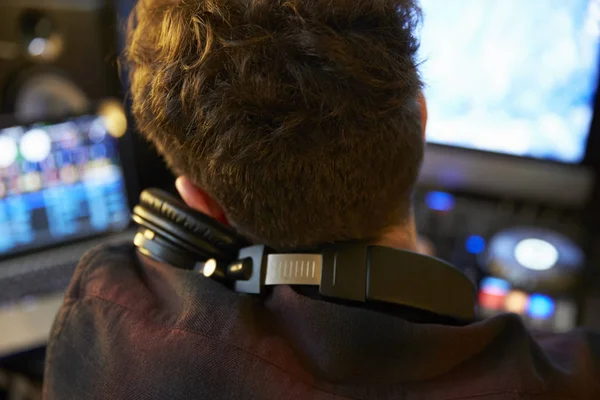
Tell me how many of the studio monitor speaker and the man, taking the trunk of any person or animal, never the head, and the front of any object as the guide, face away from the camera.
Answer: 1

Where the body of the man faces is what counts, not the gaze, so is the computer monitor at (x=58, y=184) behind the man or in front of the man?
in front

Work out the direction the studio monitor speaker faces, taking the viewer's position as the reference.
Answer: facing the viewer and to the right of the viewer

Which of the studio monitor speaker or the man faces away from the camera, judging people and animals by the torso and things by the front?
the man

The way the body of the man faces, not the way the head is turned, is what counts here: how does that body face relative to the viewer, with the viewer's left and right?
facing away from the viewer
